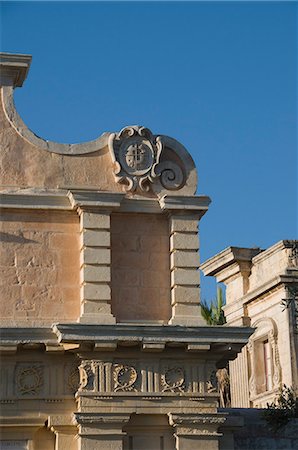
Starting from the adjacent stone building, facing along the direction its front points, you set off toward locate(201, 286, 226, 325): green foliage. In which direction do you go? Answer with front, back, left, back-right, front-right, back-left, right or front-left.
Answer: back-right

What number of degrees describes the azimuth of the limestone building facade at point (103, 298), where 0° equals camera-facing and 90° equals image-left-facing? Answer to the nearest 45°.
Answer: approximately 0°

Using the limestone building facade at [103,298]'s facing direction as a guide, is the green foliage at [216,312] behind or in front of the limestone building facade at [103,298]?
behind

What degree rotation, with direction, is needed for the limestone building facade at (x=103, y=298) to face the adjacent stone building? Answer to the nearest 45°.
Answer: approximately 135° to its left

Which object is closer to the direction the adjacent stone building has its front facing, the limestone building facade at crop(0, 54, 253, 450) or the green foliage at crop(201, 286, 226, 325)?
the limestone building facade
